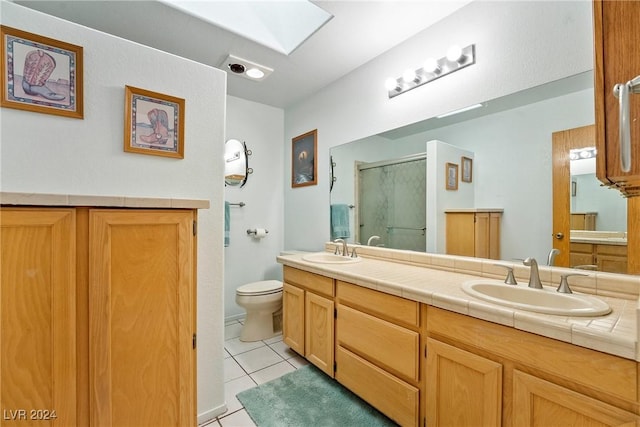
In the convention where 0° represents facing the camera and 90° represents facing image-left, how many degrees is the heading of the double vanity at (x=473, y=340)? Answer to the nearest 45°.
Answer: approximately 45°

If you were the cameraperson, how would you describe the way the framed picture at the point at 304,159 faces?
facing the viewer and to the left of the viewer

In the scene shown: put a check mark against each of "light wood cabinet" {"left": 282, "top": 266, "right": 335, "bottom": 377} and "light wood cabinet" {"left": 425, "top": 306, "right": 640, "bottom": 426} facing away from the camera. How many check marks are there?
0

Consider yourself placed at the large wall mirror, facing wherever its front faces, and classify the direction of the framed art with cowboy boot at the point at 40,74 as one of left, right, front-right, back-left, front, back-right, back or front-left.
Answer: front

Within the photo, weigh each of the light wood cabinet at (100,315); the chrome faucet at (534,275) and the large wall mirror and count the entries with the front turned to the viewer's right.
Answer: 0

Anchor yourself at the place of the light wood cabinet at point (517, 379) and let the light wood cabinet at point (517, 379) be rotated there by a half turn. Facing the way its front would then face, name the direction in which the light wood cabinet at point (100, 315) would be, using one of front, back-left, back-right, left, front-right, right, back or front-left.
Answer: back

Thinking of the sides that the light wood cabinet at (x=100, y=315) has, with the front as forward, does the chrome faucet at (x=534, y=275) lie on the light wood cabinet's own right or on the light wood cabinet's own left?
on the light wood cabinet's own left

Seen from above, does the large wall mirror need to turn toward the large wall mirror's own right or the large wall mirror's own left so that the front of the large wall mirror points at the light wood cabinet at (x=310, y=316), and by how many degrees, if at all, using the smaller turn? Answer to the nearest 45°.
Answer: approximately 45° to the large wall mirror's own right

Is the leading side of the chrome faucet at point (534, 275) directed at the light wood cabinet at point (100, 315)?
yes

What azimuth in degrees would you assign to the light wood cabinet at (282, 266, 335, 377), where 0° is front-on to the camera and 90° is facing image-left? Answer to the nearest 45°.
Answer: approximately 45°

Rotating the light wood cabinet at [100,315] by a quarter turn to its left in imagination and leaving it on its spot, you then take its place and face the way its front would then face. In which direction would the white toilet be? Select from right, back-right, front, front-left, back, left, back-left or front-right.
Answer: front-left

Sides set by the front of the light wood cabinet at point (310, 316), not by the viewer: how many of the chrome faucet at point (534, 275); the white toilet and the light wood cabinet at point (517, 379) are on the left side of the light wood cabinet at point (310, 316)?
2
